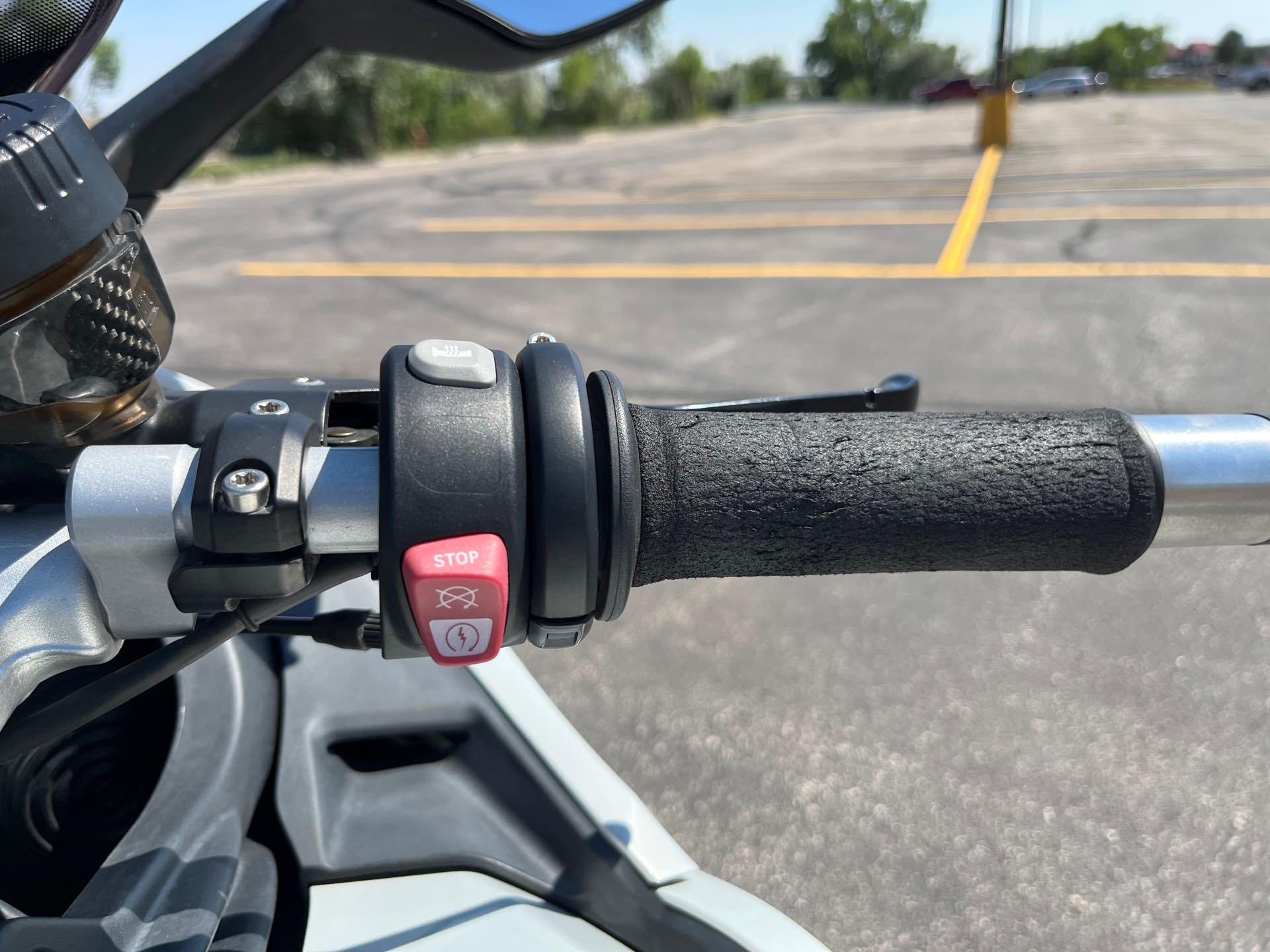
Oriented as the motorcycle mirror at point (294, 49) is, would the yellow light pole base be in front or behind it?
behind

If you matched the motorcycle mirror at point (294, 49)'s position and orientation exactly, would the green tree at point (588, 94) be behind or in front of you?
behind

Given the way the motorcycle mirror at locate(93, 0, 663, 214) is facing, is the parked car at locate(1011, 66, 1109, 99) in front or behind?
behind

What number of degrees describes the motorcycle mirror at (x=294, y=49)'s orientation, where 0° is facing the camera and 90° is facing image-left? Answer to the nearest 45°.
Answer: approximately 0°

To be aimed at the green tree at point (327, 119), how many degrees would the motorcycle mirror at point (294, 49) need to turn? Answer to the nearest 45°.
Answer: approximately 180°

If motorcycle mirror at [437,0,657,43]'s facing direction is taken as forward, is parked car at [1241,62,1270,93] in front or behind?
behind

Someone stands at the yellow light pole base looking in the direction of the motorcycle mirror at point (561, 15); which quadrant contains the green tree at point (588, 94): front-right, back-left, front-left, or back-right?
back-right
